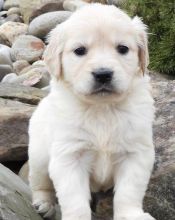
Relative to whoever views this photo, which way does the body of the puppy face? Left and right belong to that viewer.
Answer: facing the viewer

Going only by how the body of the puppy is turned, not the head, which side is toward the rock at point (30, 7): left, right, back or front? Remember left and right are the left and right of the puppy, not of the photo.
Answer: back

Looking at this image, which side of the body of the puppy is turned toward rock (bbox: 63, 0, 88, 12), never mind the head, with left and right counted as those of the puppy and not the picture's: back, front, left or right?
back

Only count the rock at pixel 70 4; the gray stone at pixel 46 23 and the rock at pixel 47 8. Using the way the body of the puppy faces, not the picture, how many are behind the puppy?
3

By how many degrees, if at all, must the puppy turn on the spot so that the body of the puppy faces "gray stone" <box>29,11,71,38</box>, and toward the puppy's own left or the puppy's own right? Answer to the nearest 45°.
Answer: approximately 180°

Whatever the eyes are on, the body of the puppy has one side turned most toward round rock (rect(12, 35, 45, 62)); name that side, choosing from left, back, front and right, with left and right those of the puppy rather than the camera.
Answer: back
